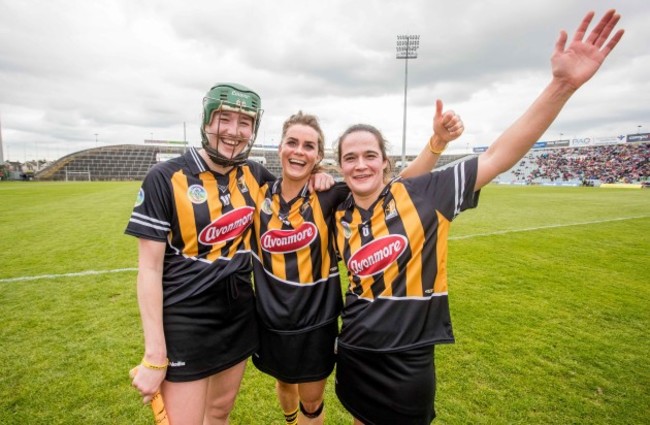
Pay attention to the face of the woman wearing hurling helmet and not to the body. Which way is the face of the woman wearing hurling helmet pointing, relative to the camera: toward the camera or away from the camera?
toward the camera

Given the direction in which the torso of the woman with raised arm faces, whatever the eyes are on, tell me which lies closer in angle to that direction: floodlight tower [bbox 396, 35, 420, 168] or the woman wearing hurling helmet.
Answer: the woman wearing hurling helmet

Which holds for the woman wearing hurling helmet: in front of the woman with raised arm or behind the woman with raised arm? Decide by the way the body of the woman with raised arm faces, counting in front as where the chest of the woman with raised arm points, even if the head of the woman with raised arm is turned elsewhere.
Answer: in front

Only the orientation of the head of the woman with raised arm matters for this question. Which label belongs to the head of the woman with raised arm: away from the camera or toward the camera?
toward the camera

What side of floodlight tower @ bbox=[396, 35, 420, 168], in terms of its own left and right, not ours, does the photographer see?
front

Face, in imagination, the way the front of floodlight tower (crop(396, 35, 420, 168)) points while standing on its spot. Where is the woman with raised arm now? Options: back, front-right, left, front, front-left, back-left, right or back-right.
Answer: front

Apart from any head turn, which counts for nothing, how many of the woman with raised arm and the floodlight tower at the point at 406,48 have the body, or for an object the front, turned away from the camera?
0
